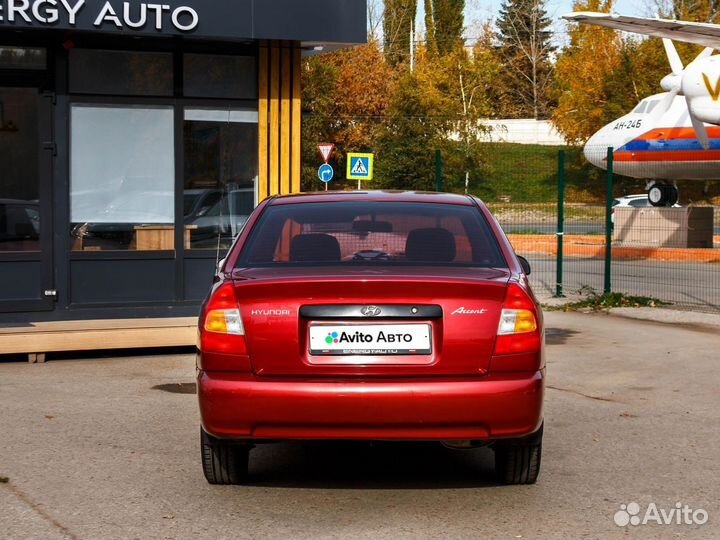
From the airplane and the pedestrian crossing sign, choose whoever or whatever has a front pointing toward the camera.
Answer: the pedestrian crossing sign

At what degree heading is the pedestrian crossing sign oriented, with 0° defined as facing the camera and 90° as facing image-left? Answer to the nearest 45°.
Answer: approximately 0°

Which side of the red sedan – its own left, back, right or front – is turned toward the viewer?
back

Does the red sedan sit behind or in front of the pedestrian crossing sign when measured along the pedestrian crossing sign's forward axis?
in front

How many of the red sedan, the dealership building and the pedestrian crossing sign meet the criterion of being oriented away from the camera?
1

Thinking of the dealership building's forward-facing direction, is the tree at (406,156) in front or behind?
behind

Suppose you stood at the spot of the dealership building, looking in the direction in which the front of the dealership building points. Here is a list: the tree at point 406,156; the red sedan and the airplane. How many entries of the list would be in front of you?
1

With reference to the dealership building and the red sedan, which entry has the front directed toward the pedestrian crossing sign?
the red sedan

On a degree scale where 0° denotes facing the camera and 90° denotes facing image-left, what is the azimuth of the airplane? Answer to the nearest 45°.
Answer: approximately 135°

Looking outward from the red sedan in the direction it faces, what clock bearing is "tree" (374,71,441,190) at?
The tree is roughly at 12 o'clock from the red sedan.

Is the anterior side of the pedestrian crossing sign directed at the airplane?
no

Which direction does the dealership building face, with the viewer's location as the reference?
facing the viewer

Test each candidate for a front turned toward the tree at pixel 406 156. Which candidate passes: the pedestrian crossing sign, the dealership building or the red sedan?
the red sedan

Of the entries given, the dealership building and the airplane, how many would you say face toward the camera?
1

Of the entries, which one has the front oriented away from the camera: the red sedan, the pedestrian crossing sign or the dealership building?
the red sedan

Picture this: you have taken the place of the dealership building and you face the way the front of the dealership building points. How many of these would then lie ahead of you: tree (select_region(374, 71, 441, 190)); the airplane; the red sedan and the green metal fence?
1

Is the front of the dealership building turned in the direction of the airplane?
no
